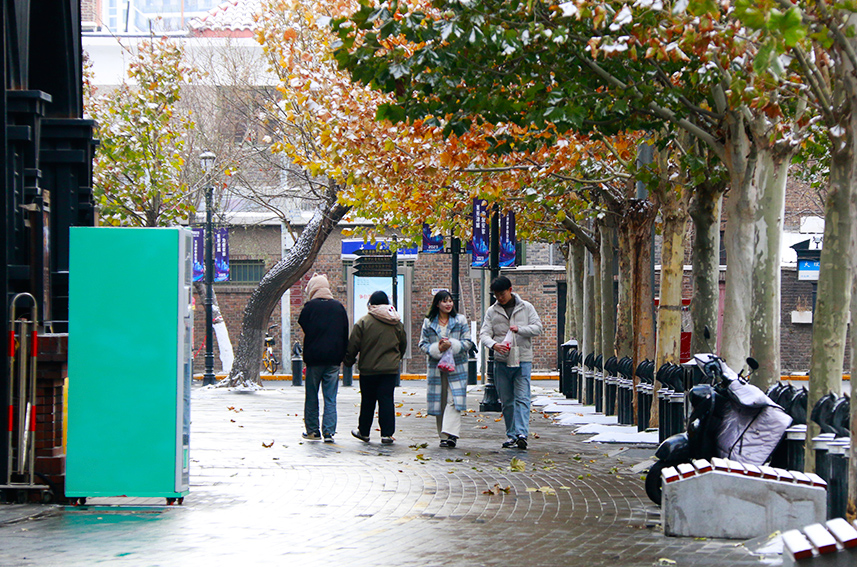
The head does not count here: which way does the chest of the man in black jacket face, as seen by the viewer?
away from the camera

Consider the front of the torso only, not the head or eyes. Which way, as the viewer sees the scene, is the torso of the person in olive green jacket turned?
away from the camera

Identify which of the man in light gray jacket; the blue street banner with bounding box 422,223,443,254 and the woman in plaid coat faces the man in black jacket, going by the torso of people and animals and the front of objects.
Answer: the blue street banner

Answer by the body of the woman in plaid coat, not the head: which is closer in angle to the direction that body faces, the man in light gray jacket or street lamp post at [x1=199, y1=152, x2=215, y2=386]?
the man in light gray jacket

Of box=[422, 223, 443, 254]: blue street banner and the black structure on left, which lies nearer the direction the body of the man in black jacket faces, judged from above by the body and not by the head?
the blue street banner

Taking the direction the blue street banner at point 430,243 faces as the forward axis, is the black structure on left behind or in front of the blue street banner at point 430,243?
in front

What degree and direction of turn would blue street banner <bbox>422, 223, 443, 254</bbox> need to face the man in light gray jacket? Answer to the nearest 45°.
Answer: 0° — it already faces them

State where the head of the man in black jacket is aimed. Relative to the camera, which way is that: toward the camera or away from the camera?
away from the camera

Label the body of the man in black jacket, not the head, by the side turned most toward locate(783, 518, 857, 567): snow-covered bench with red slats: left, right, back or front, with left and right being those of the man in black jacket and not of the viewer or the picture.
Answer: back

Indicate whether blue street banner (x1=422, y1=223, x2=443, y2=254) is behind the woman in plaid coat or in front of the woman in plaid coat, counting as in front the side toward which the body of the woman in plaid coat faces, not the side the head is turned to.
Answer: behind

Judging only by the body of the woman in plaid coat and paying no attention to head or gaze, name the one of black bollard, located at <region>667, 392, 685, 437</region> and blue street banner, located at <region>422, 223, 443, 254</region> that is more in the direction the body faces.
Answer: the black bollard

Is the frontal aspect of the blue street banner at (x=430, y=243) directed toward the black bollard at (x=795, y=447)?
yes
